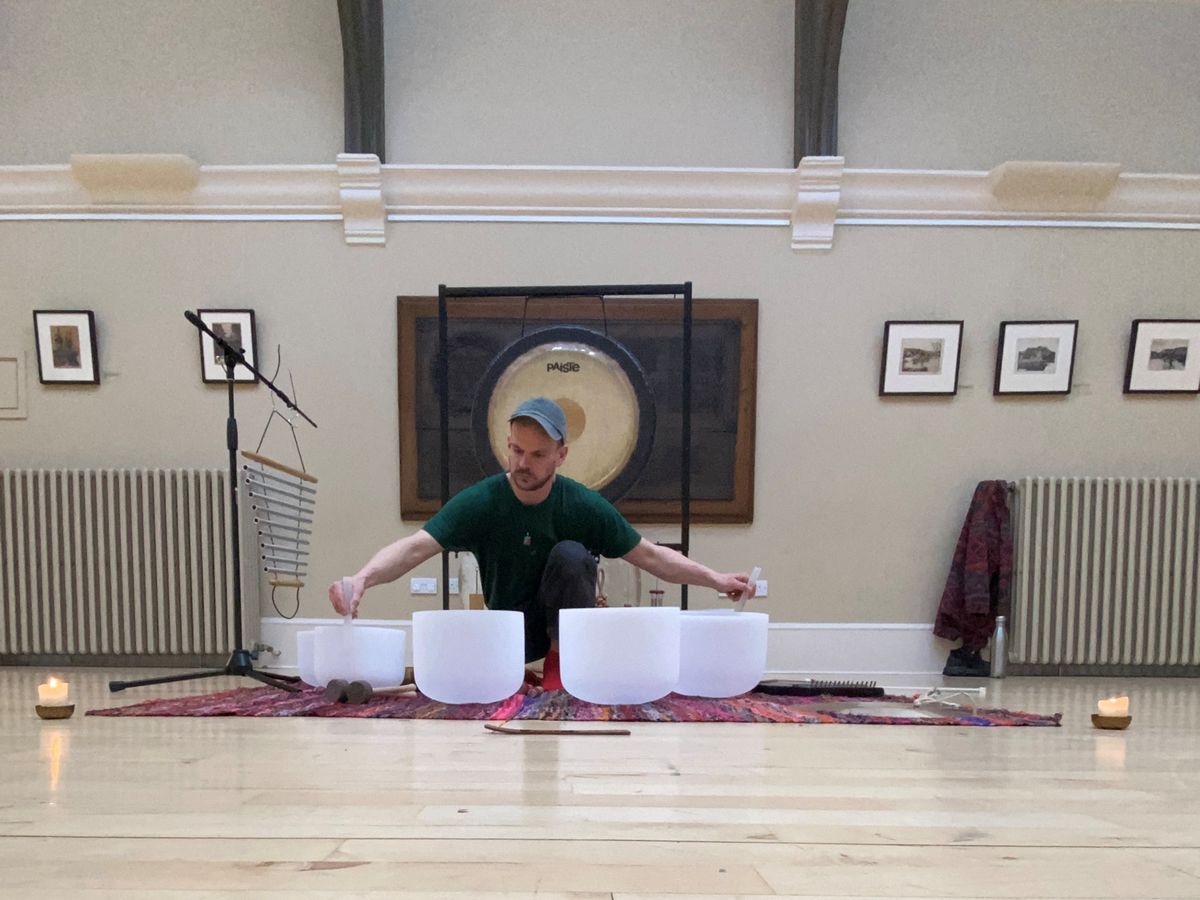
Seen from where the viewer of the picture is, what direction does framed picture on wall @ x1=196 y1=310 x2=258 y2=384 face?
facing the viewer

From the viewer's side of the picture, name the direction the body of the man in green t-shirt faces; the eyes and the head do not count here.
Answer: toward the camera

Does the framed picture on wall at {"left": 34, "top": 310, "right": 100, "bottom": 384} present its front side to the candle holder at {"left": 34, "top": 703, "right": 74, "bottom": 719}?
yes

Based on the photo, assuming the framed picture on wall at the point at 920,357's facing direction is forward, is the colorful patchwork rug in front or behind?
in front

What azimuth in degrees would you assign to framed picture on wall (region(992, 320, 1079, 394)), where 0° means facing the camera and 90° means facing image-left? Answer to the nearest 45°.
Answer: approximately 0°

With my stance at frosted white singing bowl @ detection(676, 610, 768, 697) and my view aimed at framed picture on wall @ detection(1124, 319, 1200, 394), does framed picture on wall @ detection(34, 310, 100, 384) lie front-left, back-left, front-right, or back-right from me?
back-left

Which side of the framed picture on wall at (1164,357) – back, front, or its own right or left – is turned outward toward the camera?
front

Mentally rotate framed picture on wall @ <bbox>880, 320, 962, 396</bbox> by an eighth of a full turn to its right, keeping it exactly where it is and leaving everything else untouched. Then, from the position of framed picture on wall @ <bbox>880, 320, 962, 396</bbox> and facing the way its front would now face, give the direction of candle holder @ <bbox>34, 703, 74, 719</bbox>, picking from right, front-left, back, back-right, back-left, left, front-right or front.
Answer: front

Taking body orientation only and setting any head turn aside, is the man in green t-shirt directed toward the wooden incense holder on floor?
yes

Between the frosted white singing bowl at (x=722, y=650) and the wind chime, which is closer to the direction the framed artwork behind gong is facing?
the frosted white singing bowl

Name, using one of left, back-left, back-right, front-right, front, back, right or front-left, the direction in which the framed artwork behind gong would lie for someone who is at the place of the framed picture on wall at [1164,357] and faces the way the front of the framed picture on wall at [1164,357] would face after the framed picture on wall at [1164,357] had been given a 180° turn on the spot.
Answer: back-left

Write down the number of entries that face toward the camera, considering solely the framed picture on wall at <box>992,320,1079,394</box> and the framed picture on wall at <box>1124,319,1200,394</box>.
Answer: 2

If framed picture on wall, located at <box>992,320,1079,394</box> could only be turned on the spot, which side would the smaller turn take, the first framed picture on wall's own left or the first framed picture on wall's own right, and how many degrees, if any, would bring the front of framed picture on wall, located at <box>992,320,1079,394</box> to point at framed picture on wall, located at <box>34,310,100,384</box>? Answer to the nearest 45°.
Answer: approximately 45° to the first framed picture on wall's own right

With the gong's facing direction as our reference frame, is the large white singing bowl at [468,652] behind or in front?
in front
